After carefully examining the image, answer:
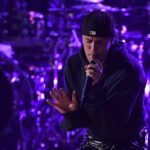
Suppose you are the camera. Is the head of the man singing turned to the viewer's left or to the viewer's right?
to the viewer's left

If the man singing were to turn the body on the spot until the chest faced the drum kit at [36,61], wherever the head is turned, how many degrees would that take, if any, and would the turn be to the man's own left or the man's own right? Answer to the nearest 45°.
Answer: approximately 90° to the man's own right

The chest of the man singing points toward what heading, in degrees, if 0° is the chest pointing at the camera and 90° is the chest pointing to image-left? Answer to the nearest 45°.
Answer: approximately 45°

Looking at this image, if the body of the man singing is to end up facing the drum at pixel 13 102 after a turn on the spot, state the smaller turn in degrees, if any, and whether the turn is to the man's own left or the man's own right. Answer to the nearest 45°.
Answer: approximately 90° to the man's own right
